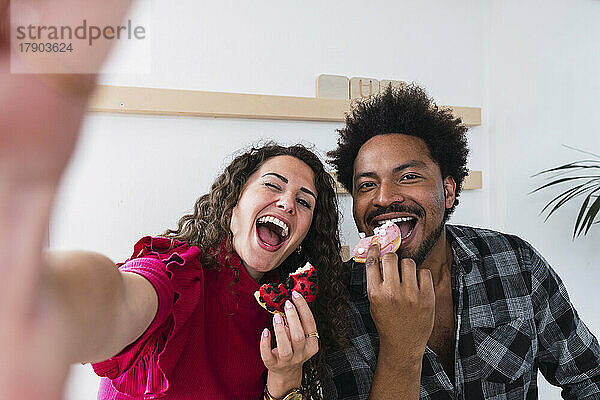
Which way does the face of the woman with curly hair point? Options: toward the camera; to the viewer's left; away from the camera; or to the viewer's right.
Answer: toward the camera

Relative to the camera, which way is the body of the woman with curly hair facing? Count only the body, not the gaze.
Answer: toward the camera

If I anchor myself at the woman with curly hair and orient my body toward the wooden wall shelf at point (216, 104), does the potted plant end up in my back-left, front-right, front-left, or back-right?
front-right

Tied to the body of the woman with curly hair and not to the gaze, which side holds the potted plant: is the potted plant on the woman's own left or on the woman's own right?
on the woman's own left
